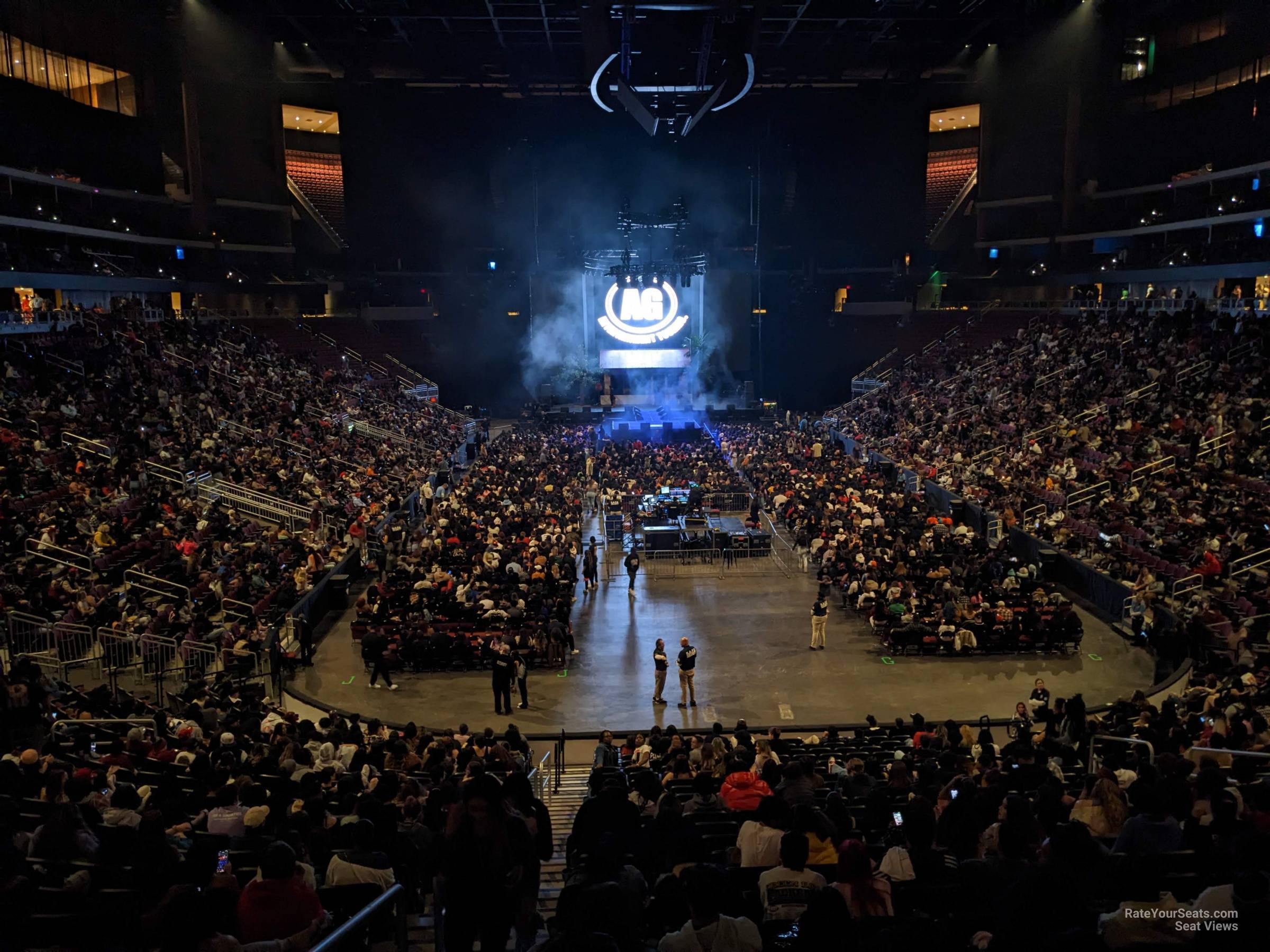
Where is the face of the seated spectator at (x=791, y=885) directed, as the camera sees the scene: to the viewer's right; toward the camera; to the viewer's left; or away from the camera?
away from the camera

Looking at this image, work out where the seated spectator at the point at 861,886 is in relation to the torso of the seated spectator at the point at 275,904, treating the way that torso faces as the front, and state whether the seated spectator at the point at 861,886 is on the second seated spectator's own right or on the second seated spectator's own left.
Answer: on the second seated spectator's own right

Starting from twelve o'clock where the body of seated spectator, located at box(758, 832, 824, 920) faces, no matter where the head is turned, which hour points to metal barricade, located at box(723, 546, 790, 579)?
The metal barricade is roughly at 12 o'clock from the seated spectator.

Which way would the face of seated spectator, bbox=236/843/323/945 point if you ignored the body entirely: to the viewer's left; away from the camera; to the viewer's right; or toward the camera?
away from the camera

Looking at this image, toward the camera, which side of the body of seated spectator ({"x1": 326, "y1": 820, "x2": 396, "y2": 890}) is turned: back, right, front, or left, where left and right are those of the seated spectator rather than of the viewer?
back

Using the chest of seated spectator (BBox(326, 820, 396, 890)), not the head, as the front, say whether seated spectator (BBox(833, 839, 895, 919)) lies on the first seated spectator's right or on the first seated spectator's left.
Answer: on the first seated spectator's right

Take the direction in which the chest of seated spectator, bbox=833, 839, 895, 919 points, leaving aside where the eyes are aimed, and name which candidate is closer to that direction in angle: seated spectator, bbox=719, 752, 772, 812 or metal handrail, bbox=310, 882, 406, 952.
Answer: the seated spectator

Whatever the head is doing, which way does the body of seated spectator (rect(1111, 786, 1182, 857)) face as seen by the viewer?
away from the camera

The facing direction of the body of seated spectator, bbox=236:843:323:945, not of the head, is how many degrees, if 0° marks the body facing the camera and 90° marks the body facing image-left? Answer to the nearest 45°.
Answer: approximately 180°

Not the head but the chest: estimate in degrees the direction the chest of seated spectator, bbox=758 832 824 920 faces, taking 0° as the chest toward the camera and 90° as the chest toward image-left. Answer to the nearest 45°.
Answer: approximately 180°
